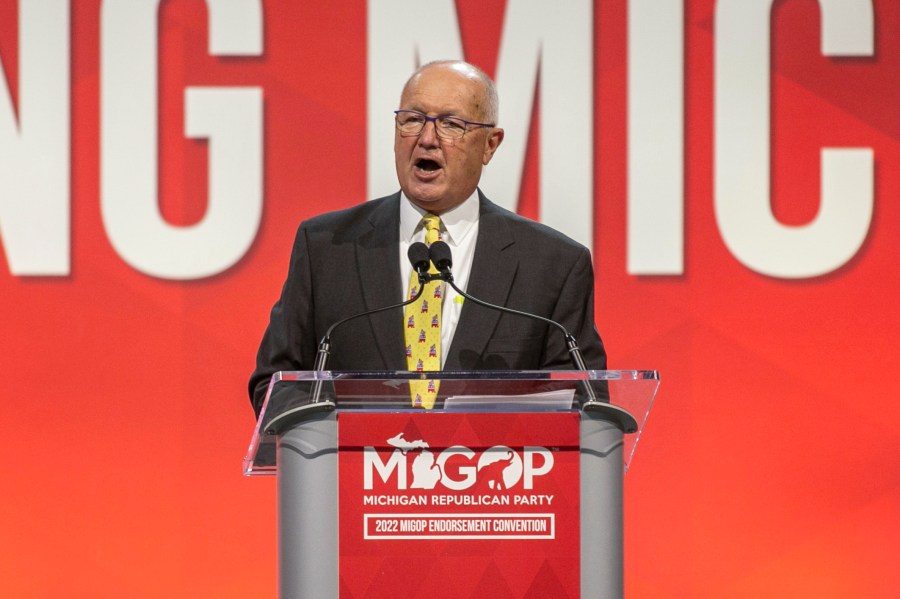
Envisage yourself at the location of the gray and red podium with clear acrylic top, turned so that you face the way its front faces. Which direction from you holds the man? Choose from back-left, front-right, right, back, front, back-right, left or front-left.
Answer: back

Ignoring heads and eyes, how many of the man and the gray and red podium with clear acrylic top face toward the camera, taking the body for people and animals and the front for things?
2

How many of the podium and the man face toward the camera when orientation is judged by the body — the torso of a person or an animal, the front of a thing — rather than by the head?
2

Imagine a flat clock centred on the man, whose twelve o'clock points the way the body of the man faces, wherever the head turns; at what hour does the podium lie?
The podium is roughly at 12 o'clock from the man.

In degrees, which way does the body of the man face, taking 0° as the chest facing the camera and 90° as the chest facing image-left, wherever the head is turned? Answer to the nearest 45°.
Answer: approximately 0°

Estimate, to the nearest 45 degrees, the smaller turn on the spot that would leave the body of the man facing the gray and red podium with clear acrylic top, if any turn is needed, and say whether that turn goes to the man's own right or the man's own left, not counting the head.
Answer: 0° — they already face it

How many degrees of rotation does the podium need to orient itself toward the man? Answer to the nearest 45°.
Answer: approximately 180°

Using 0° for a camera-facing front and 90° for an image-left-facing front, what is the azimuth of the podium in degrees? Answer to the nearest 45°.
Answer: approximately 0°
